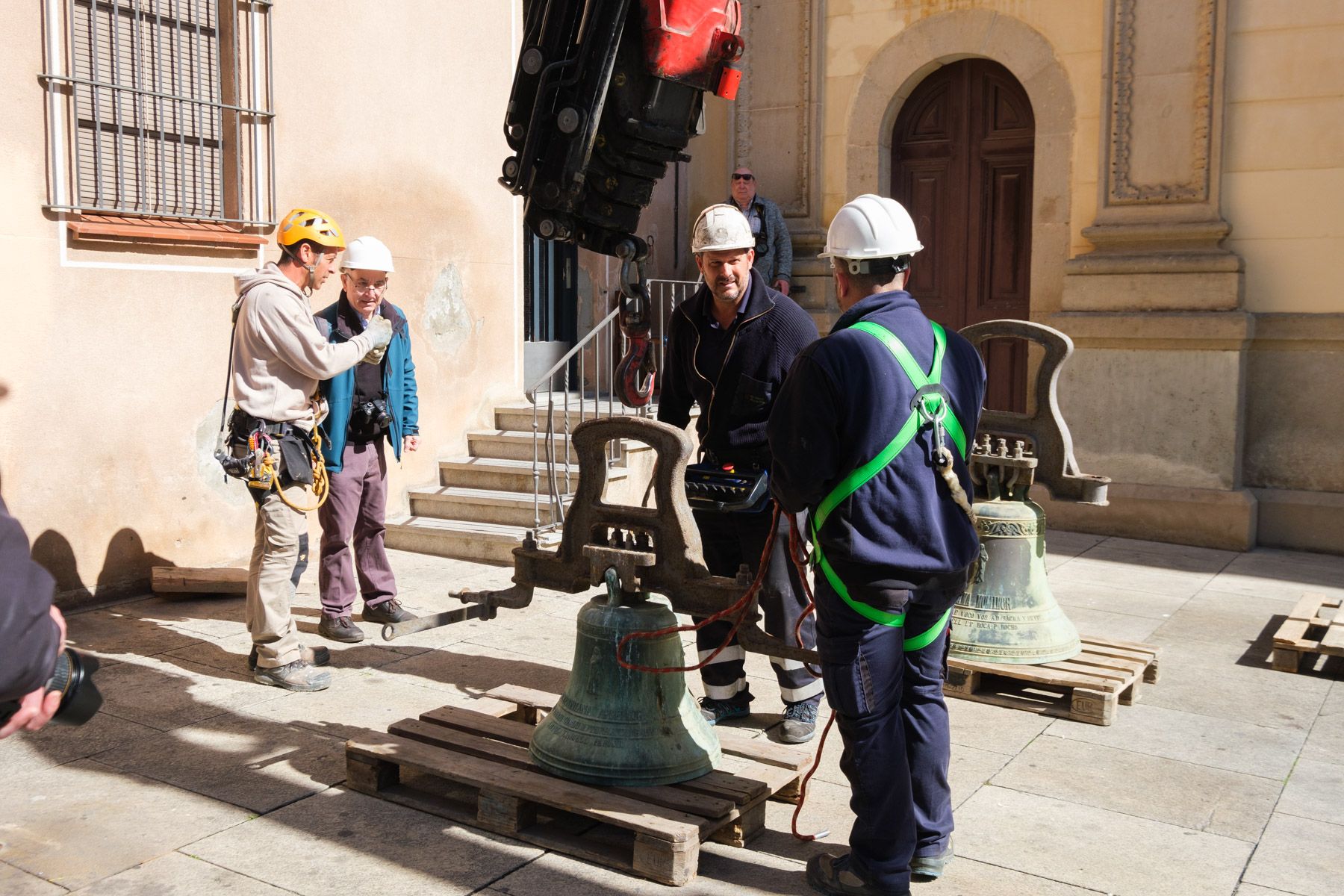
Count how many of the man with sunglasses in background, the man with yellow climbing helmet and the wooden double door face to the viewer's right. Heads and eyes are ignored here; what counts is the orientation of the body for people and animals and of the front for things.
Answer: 1

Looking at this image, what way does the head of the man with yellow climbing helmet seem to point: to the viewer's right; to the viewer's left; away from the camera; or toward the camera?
to the viewer's right

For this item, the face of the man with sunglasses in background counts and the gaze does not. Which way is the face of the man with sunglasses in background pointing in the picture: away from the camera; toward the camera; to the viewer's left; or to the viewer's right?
toward the camera

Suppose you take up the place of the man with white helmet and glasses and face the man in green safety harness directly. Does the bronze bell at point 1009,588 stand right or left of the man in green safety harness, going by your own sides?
left

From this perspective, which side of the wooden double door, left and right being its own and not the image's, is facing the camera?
front

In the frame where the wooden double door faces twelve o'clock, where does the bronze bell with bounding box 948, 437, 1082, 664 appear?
The bronze bell is roughly at 12 o'clock from the wooden double door.

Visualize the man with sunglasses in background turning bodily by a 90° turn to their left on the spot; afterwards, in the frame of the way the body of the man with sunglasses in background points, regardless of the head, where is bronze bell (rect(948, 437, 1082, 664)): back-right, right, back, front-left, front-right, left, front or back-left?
right

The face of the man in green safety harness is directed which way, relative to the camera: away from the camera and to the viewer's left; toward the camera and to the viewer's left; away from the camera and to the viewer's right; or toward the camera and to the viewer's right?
away from the camera and to the viewer's left

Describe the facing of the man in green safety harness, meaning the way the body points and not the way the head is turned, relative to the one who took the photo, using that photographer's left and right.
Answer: facing away from the viewer and to the left of the viewer

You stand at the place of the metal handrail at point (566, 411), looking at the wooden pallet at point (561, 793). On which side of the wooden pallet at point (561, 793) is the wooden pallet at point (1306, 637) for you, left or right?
left

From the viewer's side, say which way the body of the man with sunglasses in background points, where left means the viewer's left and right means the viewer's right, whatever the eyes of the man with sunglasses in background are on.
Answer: facing the viewer

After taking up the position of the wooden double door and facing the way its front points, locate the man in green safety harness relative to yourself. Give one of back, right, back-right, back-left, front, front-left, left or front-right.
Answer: front

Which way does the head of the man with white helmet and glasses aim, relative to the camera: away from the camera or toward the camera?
toward the camera

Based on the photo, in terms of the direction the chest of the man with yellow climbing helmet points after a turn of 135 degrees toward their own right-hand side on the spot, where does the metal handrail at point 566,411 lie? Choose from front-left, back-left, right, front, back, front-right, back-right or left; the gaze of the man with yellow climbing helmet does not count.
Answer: back

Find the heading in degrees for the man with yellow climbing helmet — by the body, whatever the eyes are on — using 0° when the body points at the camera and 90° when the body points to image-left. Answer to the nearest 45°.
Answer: approximately 270°

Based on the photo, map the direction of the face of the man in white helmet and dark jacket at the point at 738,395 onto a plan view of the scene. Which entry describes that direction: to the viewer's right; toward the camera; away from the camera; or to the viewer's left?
toward the camera

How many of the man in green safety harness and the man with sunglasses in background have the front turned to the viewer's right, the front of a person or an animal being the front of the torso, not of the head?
0
